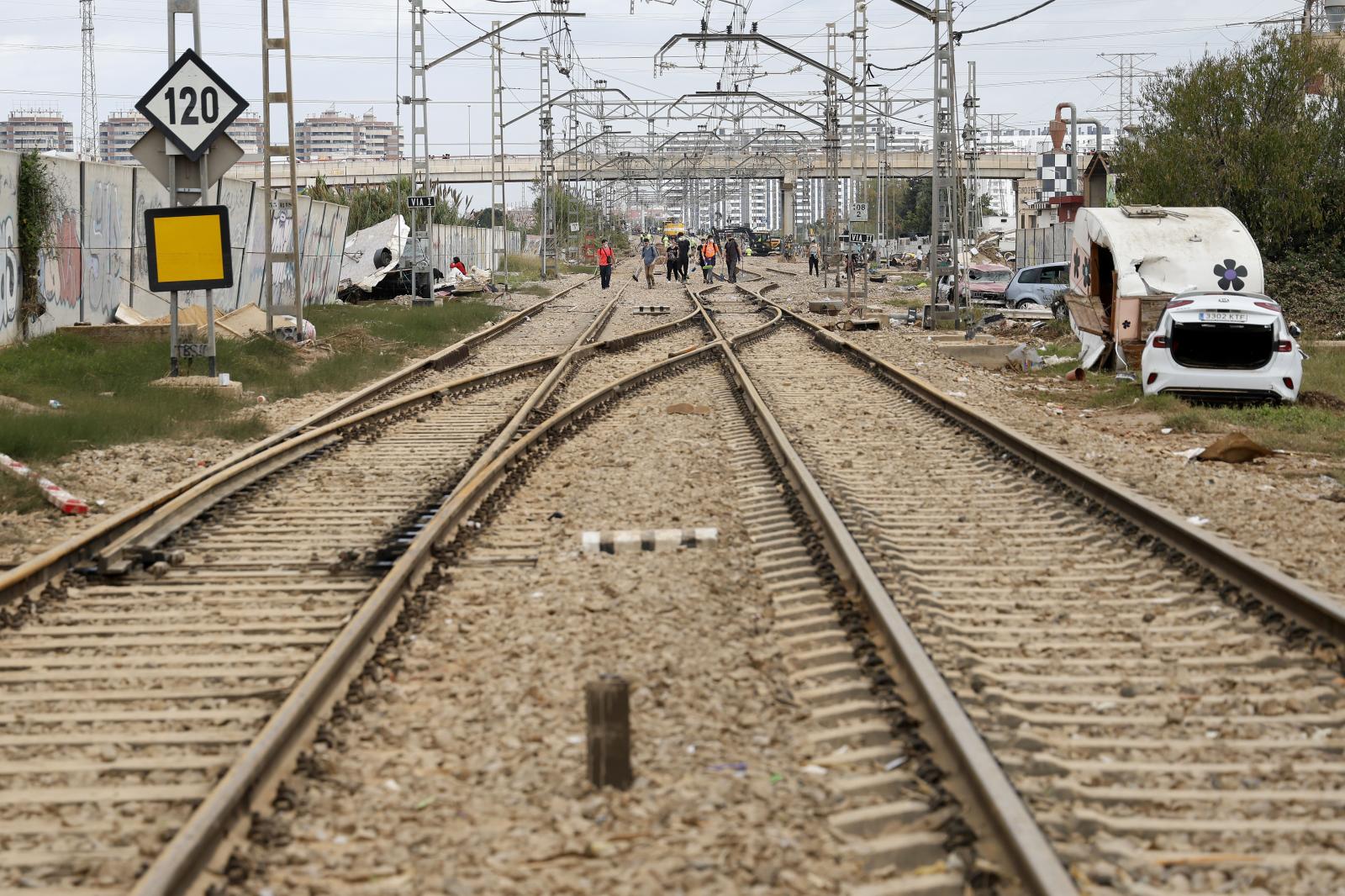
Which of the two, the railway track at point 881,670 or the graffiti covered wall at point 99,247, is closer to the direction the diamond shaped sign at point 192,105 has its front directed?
the railway track

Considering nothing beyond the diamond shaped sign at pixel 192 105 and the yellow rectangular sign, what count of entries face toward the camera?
2

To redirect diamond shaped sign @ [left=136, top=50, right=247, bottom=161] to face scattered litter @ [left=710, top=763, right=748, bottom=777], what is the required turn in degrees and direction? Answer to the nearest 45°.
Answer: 0° — it already faces it

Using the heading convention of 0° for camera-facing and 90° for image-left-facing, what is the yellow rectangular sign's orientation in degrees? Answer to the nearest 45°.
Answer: approximately 0°

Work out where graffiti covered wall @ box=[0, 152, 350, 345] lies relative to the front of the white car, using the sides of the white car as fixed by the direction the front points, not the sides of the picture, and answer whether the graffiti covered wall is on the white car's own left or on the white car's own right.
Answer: on the white car's own left

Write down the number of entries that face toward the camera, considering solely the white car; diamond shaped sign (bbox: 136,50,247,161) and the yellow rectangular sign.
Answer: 2

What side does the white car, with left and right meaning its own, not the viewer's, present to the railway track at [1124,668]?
back

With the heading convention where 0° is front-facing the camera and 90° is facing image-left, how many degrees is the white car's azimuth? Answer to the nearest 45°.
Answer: approximately 180°

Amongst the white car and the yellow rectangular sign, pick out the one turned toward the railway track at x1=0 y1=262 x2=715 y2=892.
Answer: the yellow rectangular sign

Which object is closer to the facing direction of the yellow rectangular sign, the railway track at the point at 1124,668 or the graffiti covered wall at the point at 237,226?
the railway track

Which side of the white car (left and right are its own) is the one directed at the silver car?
front
